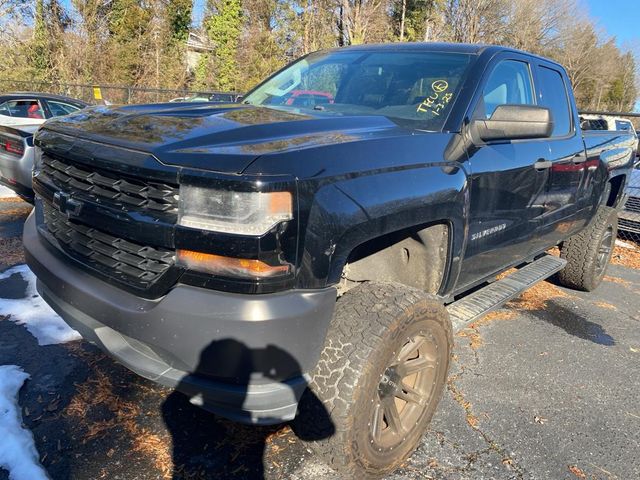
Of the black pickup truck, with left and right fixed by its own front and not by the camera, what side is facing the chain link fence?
right

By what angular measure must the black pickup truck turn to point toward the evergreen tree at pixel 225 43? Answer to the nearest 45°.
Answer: approximately 135° to its right

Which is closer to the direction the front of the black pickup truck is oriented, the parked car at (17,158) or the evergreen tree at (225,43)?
the parked car

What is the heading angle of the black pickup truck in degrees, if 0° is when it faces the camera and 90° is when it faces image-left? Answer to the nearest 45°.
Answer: approximately 45°

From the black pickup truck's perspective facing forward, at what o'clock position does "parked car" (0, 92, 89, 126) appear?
The parked car is roughly at 3 o'clock from the black pickup truck.

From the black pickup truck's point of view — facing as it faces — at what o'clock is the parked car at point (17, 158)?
The parked car is roughly at 3 o'clock from the black pickup truck.
